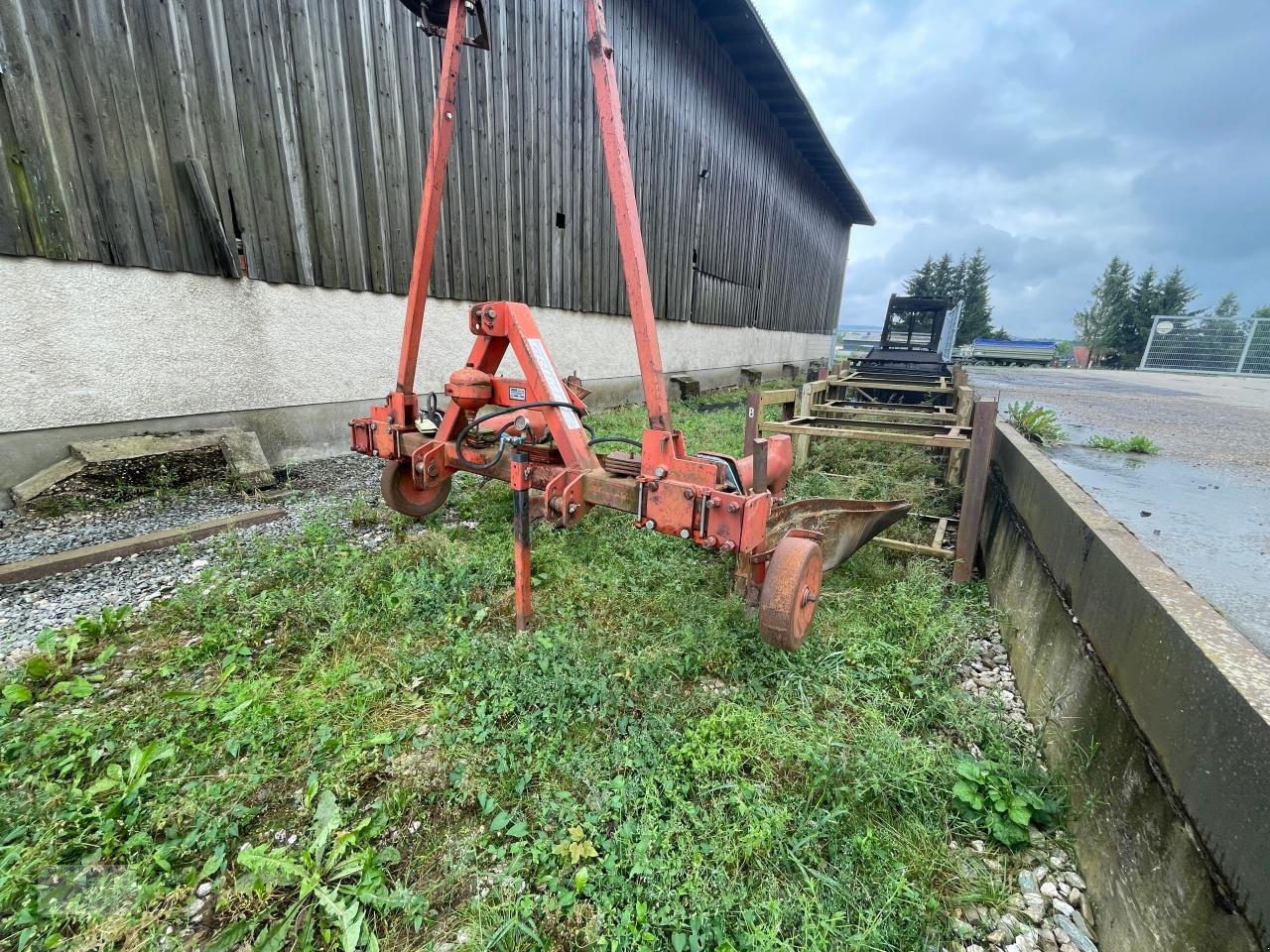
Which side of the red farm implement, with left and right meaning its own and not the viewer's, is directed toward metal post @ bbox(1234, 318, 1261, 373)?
back

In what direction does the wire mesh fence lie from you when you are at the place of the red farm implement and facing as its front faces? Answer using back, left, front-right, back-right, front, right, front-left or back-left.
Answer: back

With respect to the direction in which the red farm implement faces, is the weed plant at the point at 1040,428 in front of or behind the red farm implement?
behind

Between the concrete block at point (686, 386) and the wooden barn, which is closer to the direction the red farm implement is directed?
the wooden barn

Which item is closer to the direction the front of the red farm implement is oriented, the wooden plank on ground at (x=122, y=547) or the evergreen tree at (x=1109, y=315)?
the wooden plank on ground

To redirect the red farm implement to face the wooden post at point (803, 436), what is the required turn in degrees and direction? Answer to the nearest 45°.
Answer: approximately 180°
